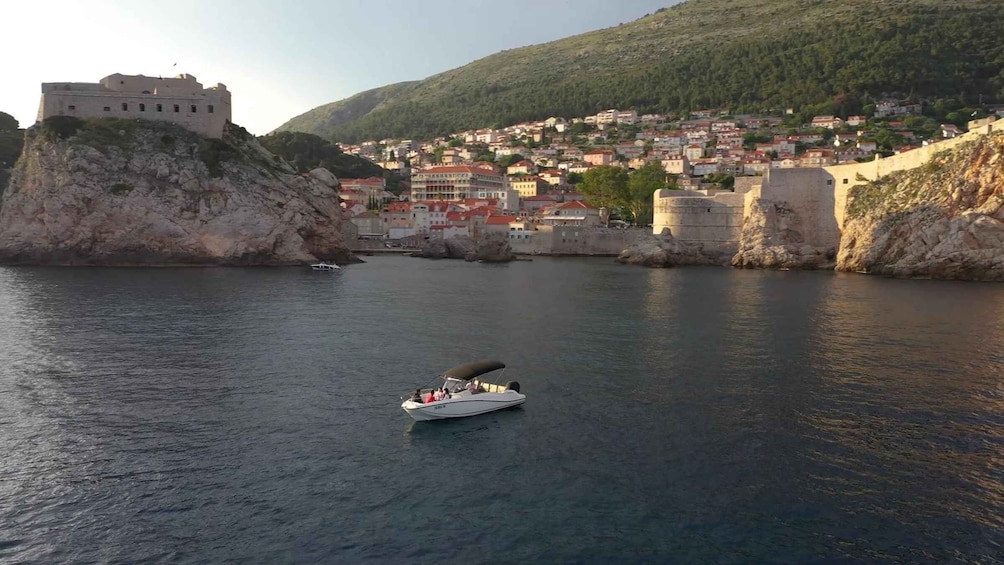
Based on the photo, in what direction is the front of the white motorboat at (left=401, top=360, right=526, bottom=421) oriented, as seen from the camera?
facing the viewer and to the left of the viewer
